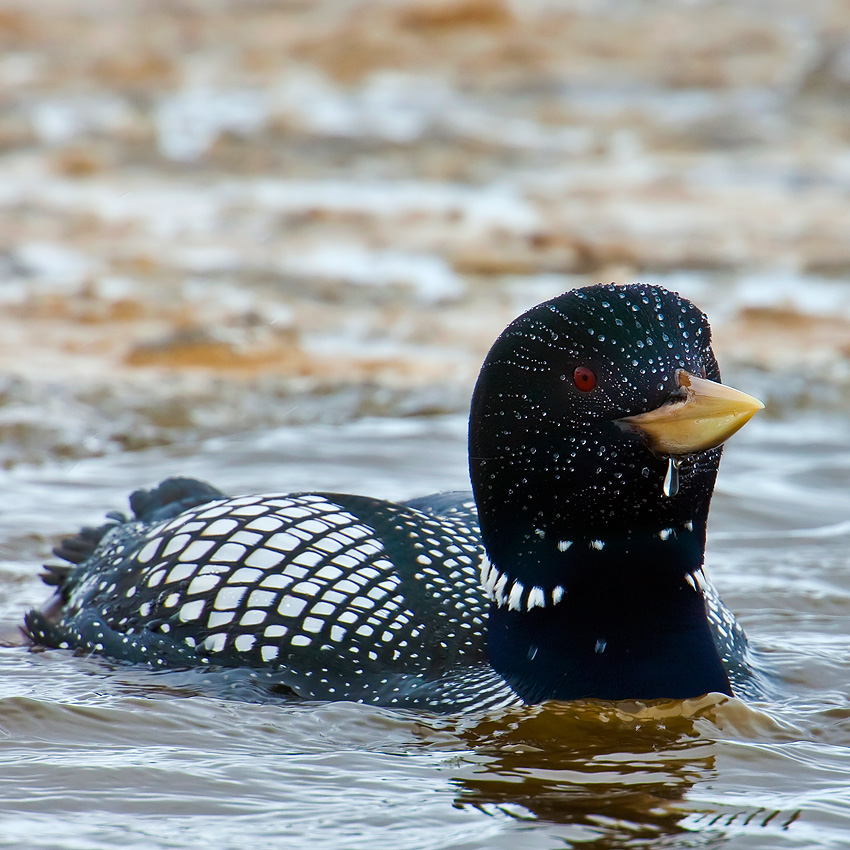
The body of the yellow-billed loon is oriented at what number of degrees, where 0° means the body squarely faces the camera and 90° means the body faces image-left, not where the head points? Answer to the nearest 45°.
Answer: approximately 315°
